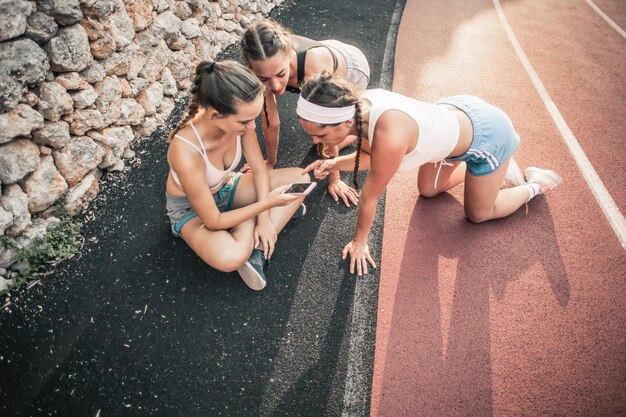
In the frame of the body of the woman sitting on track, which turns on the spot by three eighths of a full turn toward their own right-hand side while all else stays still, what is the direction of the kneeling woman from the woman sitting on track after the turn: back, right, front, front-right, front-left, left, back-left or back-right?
back

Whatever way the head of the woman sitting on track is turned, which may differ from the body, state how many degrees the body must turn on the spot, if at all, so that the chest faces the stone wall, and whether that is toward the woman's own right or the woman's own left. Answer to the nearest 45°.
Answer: approximately 180°

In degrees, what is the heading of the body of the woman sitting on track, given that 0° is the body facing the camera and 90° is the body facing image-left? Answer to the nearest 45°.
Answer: approximately 315°

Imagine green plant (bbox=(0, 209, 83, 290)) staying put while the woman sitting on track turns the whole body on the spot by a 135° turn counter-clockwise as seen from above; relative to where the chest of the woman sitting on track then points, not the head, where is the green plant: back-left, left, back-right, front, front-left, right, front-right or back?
left

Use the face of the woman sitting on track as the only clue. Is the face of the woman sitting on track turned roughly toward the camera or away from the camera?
toward the camera

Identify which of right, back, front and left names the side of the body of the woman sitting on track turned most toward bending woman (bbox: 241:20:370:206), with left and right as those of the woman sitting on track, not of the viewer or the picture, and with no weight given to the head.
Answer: left
